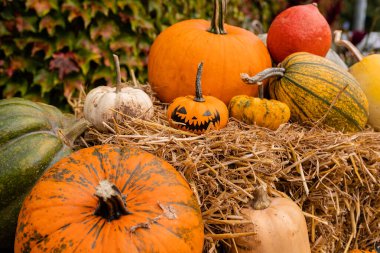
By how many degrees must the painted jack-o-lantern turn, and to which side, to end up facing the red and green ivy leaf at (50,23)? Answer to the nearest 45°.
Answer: approximately 135° to its right

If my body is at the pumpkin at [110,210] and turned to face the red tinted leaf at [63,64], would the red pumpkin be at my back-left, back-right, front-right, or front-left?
front-right

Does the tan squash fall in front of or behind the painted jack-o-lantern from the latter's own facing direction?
in front

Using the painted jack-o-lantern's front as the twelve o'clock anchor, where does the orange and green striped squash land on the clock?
The orange and green striped squash is roughly at 8 o'clock from the painted jack-o-lantern.

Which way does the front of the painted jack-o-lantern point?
toward the camera

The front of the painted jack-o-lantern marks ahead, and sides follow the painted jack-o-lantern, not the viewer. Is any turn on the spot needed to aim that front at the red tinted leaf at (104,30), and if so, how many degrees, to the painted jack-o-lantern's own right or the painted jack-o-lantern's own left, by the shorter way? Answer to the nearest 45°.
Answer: approximately 135° to the painted jack-o-lantern's own right

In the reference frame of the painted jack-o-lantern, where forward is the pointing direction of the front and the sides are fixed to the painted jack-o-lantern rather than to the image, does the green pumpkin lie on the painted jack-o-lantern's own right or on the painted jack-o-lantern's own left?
on the painted jack-o-lantern's own right

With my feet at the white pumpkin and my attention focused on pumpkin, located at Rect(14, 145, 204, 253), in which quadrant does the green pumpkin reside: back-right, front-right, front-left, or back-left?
front-right

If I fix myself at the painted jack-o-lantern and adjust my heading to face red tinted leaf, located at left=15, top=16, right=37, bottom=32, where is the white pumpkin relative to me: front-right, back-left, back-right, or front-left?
front-left

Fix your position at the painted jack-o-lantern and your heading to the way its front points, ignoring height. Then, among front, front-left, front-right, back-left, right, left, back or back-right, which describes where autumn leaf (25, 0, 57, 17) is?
back-right

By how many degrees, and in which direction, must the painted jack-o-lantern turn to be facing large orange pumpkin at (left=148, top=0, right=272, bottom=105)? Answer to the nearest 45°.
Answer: approximately 180°

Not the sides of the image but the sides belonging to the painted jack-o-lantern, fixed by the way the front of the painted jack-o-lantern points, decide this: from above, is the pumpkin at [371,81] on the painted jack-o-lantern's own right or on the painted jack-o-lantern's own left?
on the painted jack-o-lantern's own left
